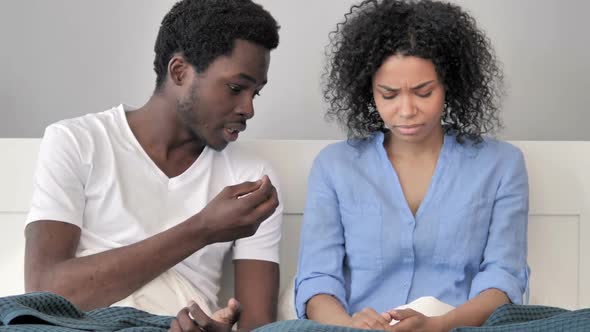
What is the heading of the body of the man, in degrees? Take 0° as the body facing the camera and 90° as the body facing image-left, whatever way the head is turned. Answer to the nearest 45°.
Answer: approximately 315°

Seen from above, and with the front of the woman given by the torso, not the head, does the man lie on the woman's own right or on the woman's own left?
on the woman's own right

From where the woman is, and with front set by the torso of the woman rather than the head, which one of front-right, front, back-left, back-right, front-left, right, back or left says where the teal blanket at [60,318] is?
front-right
